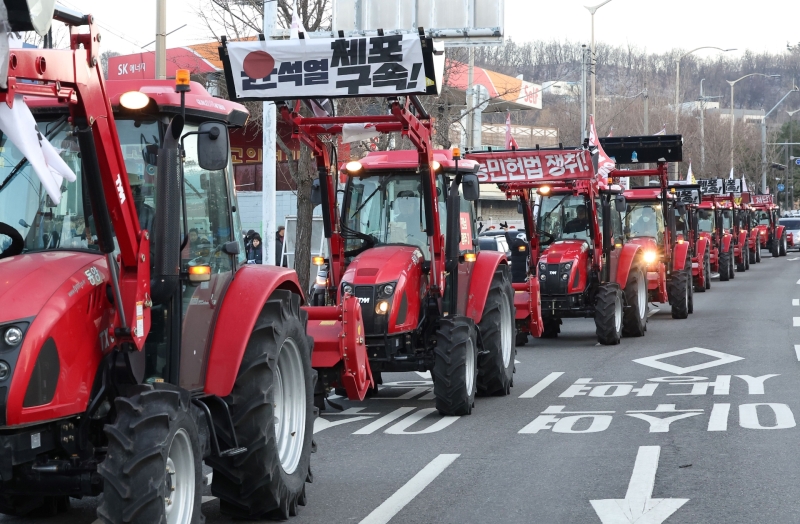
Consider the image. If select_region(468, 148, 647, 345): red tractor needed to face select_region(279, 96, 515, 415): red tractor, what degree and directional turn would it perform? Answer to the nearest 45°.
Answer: approximately 45° to its left

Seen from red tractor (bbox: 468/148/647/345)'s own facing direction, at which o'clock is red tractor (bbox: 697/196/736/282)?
red tractor (bbox: 697/196/736/282) is roughly at 5 o'clock from red tractor (bbox: 468/148/647/345).

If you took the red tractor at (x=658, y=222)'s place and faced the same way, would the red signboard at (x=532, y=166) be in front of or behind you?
in front

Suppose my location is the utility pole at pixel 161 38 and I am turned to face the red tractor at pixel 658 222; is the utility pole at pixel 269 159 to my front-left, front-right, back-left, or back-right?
front-left

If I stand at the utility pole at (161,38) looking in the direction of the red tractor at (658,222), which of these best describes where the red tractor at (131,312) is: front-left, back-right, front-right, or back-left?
back-right

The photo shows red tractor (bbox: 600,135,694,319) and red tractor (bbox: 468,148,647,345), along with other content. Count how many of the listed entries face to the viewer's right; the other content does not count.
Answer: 0

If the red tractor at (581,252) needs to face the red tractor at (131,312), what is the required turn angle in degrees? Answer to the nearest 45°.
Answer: approximately 45° to its left

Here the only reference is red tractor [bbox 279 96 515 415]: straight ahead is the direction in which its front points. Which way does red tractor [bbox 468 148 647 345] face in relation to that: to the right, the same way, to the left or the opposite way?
the same way

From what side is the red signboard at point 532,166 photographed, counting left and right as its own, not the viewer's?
front

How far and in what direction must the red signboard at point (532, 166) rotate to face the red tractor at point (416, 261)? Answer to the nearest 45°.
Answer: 0° — it already faces it

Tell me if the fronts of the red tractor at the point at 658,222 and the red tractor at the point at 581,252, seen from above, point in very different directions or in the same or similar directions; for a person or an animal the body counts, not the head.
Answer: same or similar directions

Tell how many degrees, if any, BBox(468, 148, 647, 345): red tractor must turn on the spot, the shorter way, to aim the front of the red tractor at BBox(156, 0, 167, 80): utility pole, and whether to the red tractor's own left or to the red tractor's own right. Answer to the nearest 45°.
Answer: approximately 90° to the red tractor's own right

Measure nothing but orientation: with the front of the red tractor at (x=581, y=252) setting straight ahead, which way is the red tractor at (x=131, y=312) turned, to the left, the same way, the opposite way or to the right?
the same way

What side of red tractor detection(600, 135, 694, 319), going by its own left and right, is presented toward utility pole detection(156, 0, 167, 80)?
front

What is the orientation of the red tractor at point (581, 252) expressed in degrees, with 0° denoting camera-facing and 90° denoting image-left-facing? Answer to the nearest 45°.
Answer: approximately 45°

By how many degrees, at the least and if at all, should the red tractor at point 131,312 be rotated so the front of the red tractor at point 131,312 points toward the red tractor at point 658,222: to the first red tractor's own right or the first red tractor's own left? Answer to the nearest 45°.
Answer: approximately 180°

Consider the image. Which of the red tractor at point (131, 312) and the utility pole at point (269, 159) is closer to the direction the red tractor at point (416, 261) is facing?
the red tractor

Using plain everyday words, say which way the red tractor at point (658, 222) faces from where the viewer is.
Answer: facing the viewer and to the left of the viewer

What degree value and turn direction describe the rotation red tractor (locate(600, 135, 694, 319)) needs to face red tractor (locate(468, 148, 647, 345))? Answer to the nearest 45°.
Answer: approximately 45° to its left

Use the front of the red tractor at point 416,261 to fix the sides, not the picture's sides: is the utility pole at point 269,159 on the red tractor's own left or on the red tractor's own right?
on the red tractor's own right
